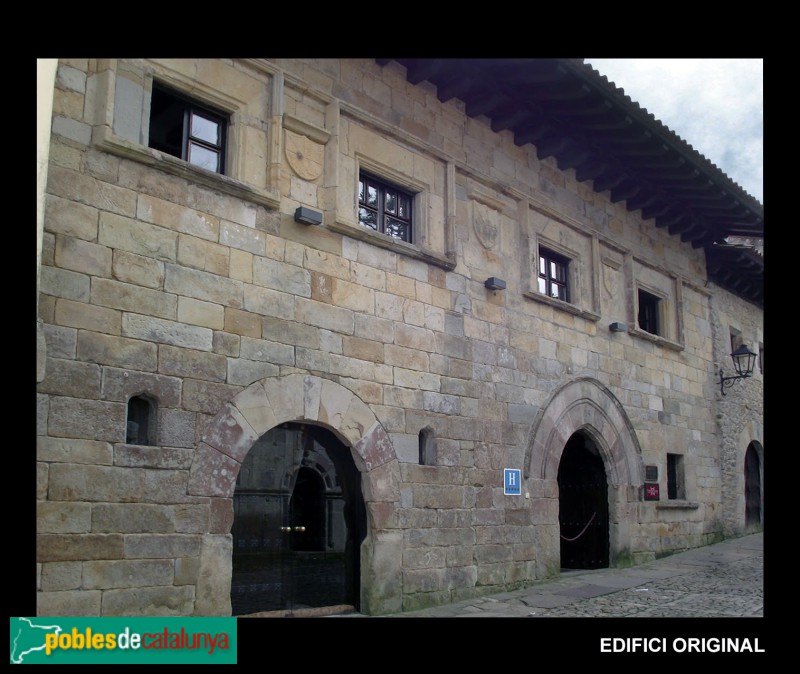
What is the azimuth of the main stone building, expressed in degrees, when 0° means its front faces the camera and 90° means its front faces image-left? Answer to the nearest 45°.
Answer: approximately 315°
